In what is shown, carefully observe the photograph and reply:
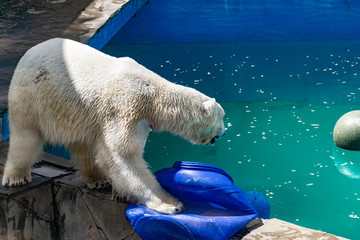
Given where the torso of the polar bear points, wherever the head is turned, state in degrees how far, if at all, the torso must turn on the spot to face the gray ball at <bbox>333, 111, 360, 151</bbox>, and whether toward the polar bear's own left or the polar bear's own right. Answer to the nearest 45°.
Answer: approximately 45° to the polar bear's own left

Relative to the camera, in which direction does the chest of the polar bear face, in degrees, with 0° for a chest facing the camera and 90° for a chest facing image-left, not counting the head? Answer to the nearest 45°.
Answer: approximately 270°
